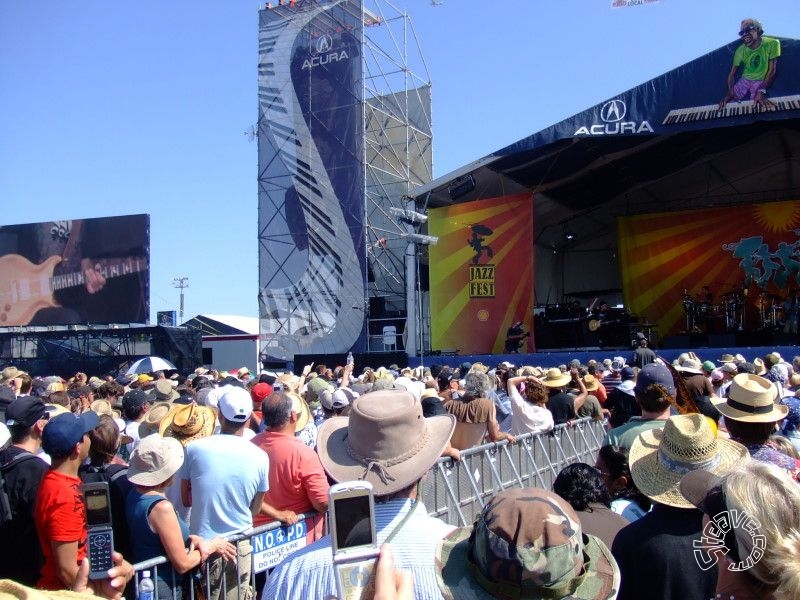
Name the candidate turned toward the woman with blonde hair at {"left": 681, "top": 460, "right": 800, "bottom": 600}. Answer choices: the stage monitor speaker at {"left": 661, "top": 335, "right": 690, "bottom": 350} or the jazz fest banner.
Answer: the jazz fest banner

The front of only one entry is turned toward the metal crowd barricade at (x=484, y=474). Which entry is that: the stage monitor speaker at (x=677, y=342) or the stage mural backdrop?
the stage mural backdrop

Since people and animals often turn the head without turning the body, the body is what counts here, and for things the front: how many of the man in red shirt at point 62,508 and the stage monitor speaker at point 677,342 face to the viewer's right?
1

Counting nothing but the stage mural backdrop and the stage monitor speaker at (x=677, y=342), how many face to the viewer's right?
0

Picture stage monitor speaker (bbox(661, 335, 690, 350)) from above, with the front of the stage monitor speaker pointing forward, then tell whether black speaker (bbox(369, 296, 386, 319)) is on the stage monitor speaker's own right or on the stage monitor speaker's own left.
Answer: on the stage monitor speaker's own left

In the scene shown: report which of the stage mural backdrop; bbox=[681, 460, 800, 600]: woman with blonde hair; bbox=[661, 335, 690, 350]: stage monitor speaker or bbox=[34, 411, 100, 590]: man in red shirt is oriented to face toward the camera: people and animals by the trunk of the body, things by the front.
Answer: the stage mural backdrop

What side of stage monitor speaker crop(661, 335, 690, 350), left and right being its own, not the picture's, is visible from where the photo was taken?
back

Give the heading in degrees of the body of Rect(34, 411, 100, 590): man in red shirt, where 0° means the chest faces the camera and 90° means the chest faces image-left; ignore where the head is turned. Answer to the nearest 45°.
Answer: approximately 270°

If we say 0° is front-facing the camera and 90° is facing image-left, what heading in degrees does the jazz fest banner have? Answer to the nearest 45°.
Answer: approximately 0°

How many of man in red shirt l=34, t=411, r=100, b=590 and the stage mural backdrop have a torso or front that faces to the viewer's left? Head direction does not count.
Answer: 0
